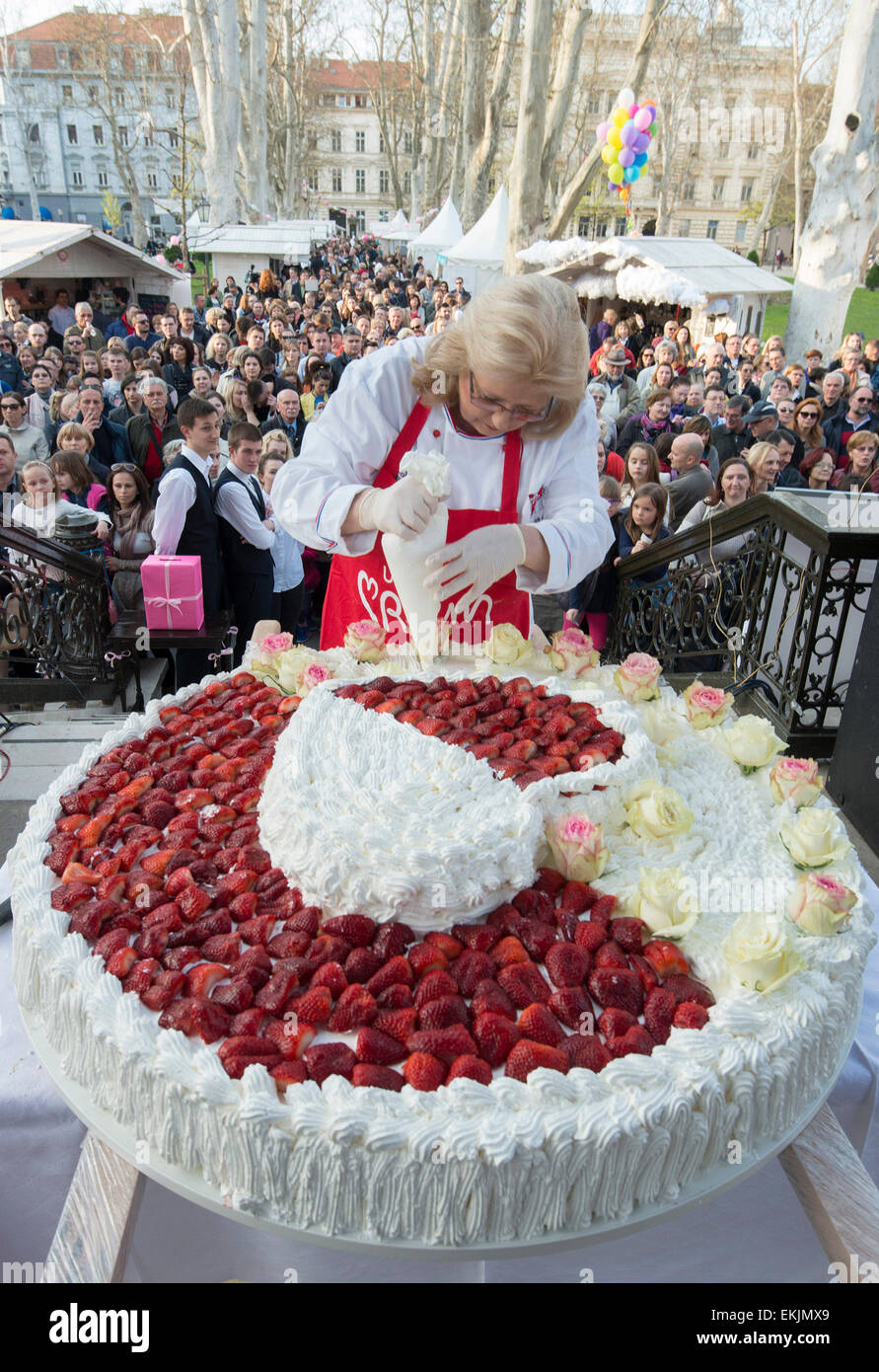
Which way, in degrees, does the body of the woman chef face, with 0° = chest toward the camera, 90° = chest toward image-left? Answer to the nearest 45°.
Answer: approximately 0°

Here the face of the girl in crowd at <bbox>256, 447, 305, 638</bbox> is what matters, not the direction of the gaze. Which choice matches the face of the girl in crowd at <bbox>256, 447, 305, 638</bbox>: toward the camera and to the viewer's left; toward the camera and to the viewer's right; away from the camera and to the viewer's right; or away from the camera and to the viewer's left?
toward the camera and to the viewer's right

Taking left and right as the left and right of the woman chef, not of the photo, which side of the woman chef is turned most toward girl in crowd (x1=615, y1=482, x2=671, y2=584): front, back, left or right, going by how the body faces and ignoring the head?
back

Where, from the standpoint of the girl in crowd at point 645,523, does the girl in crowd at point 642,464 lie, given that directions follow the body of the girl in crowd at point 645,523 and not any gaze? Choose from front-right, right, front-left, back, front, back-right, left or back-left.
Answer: back-right

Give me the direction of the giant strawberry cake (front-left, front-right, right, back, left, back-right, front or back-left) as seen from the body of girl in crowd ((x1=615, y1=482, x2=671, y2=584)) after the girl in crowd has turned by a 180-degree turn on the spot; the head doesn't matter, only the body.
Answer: back-right

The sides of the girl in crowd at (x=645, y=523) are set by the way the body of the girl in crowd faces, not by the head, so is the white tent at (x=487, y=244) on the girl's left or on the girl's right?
on the girl's right

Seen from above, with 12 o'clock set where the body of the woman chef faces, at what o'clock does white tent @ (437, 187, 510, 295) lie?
The white tent is roughly at 6 o'clock from the woman chef.

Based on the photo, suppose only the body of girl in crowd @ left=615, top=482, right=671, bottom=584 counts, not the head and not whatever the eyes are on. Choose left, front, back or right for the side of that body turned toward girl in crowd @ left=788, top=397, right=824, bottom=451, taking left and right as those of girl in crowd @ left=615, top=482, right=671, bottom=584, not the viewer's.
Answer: back

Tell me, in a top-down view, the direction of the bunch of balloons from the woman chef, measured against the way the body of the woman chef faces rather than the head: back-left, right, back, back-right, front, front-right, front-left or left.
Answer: back

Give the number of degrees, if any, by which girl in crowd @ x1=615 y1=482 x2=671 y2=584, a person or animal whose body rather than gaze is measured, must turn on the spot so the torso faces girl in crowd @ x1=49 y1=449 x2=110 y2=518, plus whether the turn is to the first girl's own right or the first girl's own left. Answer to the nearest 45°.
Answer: approximately 45° to the first girl's own right

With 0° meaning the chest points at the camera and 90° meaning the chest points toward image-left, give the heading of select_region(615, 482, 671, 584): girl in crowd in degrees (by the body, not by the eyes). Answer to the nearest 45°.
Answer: approximately 45°

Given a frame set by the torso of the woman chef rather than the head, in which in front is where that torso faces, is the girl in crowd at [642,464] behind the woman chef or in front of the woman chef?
behind
